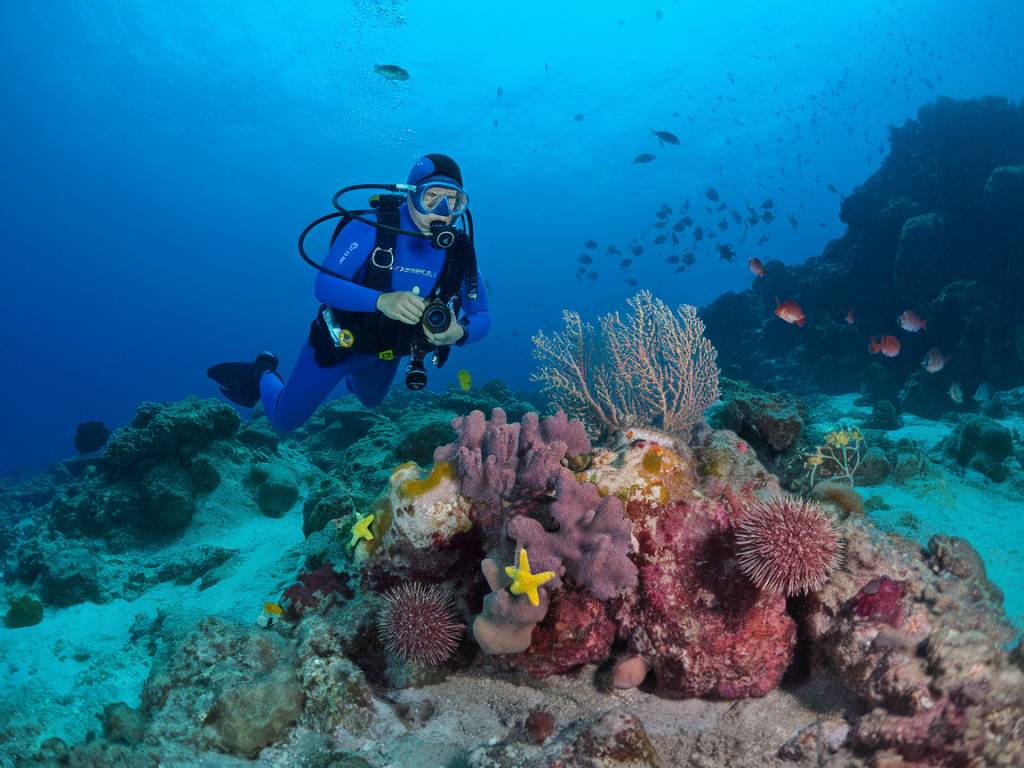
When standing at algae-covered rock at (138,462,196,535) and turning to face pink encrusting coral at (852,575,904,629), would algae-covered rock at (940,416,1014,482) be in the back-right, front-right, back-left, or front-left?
front-left

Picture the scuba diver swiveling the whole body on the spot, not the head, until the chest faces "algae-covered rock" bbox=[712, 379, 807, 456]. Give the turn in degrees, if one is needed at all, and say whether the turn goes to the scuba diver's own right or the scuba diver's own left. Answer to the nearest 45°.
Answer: approximately 45° to the scuba diver's own left

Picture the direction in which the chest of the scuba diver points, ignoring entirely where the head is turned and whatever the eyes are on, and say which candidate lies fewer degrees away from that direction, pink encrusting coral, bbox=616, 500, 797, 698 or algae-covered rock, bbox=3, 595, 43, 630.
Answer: the pink encrusting coral

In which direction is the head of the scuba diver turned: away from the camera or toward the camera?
toward the camera

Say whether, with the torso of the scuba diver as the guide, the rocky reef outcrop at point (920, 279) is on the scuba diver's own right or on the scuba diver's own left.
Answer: on the scuba diver's own left

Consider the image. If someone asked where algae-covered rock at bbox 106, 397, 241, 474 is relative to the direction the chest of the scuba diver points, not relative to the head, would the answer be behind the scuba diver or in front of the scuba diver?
behind

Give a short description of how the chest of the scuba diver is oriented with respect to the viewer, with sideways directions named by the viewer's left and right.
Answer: facing the viewer and to the right of the viewer

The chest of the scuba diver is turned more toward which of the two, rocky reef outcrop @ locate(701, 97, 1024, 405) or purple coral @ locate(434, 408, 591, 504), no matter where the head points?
the purple coral
